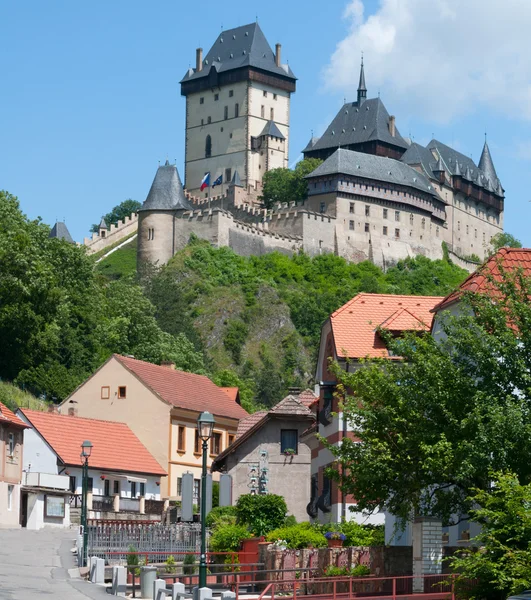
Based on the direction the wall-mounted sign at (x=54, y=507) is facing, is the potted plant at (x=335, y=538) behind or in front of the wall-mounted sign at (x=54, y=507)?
in front

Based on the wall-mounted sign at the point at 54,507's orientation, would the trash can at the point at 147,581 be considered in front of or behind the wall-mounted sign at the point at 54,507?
in front

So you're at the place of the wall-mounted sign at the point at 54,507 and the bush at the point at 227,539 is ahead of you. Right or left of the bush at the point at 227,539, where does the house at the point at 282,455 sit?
left

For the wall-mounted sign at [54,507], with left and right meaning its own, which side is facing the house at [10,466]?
right

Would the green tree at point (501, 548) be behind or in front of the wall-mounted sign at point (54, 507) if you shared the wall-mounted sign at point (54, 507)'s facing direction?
in front

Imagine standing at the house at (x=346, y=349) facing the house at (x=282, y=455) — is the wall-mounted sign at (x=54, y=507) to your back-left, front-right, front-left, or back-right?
front-left

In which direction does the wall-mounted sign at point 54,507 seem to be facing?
toward the camera
